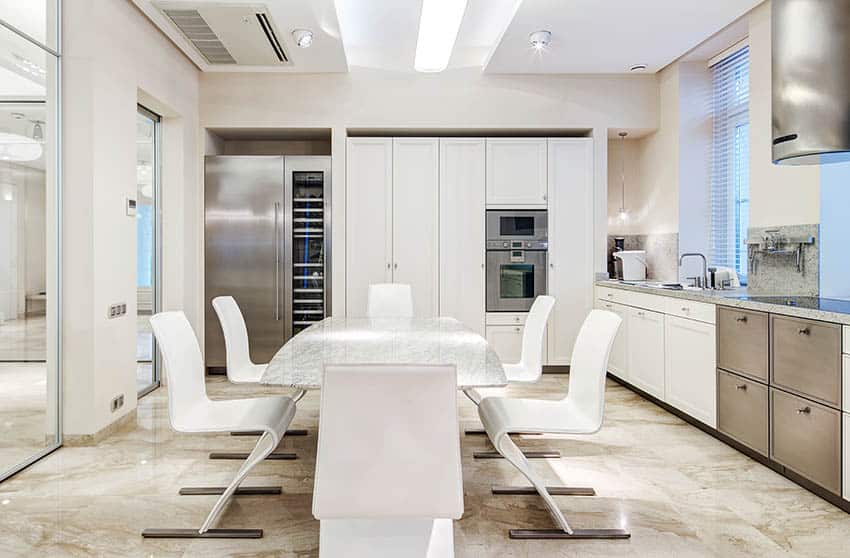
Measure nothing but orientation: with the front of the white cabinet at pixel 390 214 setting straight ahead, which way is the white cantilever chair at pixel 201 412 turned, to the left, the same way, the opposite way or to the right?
to the left

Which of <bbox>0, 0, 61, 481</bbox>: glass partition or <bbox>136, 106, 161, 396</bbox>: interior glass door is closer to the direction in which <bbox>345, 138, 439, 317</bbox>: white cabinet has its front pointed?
the glass partition

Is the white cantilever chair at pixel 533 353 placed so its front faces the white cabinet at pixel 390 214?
no

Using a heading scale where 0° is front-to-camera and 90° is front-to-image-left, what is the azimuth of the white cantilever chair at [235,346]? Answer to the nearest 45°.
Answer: approximately 270°

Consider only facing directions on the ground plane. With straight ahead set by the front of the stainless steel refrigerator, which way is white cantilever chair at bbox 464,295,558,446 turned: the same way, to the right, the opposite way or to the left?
to the right

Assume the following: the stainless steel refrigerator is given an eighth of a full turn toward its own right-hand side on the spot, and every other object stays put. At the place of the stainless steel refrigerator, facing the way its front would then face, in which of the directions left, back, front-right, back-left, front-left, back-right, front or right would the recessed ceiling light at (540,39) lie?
left

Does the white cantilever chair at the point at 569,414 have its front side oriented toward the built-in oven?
no

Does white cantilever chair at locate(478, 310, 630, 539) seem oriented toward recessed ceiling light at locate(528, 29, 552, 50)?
no

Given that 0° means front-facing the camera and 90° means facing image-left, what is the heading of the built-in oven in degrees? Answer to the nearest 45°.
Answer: approximately 0°

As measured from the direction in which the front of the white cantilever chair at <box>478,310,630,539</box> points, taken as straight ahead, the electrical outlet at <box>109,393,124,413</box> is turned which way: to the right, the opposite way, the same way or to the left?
the opposite way

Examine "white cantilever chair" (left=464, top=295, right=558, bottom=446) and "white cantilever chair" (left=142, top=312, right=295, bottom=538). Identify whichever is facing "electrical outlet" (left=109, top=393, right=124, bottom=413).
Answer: "white cantilever chair" (left=464, top=295, right=558, bottom=446)

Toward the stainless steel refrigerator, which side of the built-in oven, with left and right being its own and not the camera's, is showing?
right

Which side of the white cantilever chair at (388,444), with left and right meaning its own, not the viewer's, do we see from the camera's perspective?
back

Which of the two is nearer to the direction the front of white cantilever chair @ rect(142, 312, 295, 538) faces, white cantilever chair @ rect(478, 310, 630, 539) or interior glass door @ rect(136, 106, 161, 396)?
the white cantilever chair

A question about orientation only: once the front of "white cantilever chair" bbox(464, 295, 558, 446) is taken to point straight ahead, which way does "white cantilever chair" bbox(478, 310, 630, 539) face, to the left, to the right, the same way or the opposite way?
the same way

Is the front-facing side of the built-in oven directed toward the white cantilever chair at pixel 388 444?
yes

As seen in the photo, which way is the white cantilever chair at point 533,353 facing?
to the viewer's left

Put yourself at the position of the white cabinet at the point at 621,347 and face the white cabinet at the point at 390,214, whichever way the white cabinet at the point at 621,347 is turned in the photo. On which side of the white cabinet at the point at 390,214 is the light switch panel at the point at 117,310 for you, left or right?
left

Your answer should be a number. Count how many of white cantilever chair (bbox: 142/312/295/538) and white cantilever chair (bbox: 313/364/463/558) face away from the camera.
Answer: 1

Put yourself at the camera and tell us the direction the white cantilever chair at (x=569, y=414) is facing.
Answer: facing to the left of the viewer
